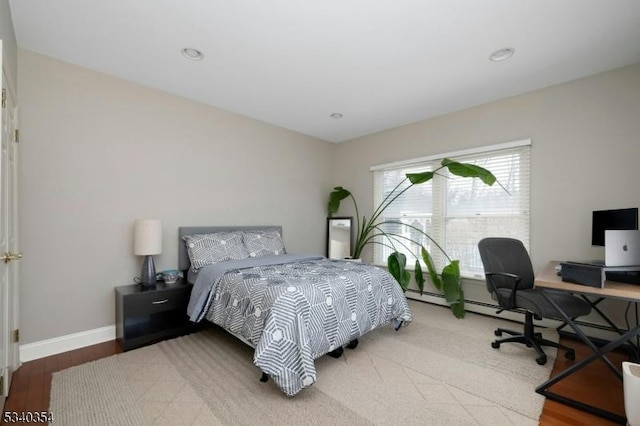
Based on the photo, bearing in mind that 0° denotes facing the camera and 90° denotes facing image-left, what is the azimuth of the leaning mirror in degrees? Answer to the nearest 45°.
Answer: approximately 0°

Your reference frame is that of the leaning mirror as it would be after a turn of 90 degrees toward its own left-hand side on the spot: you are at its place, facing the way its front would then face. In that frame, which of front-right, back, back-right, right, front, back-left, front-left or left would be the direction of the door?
back-right

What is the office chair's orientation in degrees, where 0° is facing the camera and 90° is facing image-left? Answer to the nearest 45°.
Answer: approximately 315°

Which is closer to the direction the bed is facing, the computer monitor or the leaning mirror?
the computer monitor

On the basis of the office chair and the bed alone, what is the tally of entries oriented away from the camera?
0

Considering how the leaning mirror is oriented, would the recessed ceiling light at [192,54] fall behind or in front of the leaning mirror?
in front

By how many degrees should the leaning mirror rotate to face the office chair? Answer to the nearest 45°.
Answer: approximately 45° to its left

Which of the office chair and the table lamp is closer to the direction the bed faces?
the office chair

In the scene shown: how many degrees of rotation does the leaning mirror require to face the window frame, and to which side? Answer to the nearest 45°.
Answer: approximately 45° to its left

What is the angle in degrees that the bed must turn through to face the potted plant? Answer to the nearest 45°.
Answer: approximately 90° to its left

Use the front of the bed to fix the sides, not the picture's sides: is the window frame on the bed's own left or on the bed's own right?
on the bed's own left
